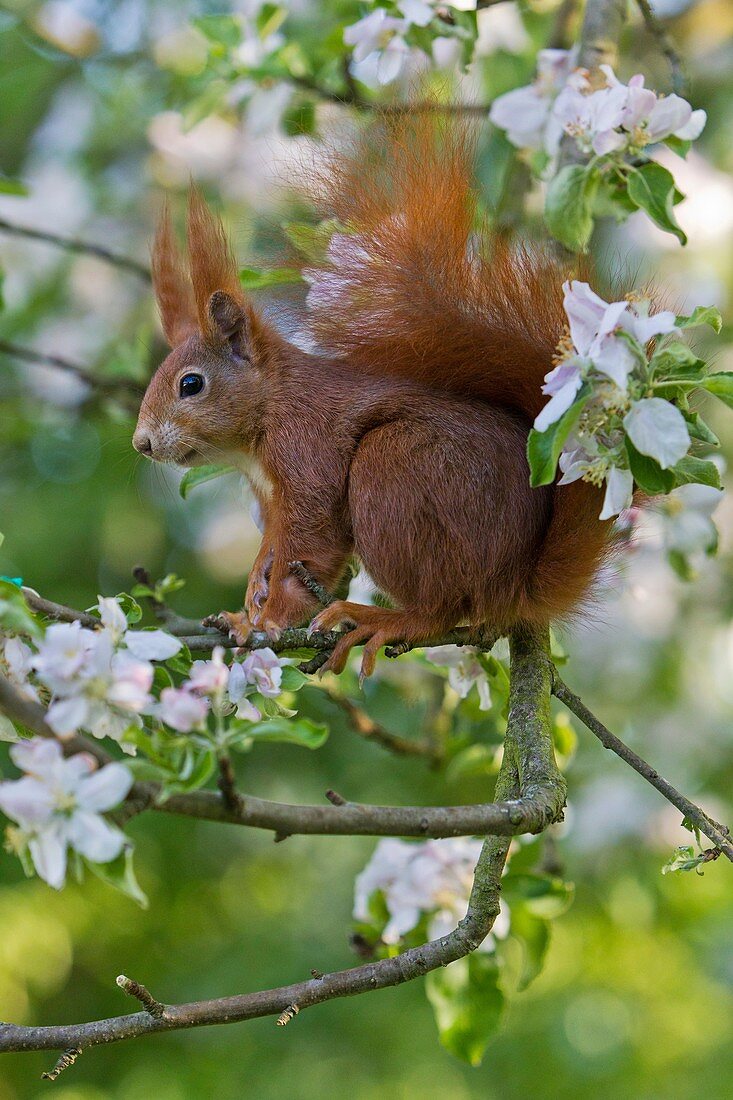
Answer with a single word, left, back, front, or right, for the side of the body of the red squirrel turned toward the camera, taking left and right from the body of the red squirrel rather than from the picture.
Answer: left

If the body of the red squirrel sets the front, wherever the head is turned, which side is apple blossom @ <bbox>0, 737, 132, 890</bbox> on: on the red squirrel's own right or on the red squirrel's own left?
on the red squirrel's own left

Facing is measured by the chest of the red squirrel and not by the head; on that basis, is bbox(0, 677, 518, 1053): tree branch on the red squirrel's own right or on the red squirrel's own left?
on the red squirrel's own left
